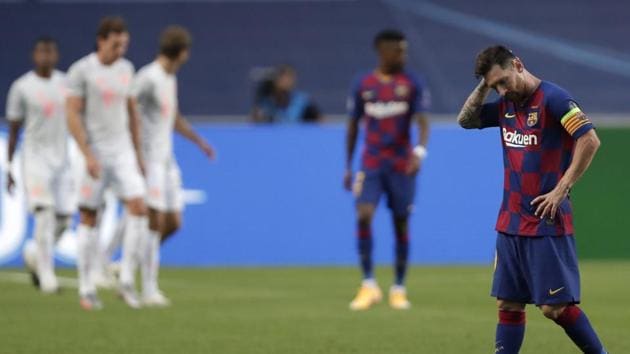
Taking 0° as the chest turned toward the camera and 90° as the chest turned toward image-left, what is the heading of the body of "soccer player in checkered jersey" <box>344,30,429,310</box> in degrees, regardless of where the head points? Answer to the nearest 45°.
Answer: approximately 0°

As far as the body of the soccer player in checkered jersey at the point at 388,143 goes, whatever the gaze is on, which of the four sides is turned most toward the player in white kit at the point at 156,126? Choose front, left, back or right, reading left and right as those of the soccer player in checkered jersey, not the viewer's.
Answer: right

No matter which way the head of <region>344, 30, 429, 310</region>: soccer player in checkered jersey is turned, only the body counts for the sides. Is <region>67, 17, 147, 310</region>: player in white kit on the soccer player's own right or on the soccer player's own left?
on the soccer player's own right
